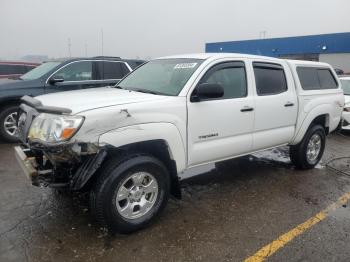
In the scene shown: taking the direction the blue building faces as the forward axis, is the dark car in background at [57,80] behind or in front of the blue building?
in front

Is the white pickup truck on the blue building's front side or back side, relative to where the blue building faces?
on the front side

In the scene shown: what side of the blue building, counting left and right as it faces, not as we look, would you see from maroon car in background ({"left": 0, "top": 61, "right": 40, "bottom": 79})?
front

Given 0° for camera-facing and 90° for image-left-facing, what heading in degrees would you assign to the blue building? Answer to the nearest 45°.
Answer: approximately 45°

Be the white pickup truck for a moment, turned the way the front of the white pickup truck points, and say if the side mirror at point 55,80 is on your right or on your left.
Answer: on your right

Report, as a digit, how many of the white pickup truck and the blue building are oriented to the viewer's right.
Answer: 0

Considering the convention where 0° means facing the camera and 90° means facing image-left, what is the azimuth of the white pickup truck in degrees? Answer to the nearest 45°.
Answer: approximately 45°

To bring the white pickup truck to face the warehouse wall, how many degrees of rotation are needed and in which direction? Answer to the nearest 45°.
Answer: approximately 180°
